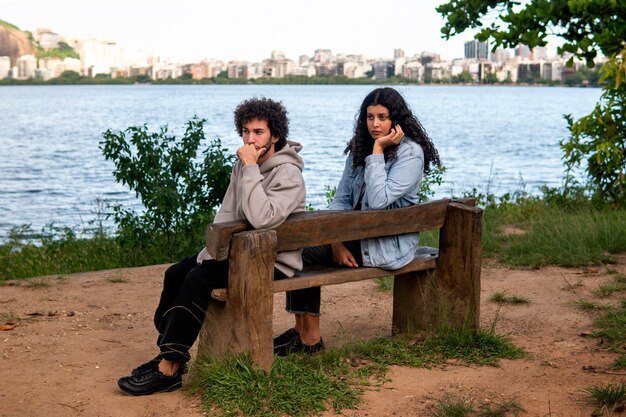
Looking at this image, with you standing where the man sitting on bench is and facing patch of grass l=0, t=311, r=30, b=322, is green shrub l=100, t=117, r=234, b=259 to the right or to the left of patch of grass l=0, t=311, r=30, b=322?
right
